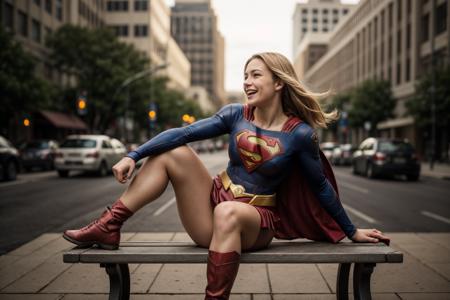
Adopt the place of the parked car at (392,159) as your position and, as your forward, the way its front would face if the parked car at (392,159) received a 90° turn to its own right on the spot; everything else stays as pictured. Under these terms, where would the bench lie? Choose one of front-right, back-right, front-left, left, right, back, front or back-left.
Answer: back-right

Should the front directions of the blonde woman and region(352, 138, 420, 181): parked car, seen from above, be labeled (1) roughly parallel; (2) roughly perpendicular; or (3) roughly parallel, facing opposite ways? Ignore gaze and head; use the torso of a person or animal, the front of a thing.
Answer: roughly parallel, facing opposite ways

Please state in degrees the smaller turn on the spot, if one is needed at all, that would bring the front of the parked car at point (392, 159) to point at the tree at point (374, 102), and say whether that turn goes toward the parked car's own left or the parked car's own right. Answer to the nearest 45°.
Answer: approximately 45° to the parked car's own right

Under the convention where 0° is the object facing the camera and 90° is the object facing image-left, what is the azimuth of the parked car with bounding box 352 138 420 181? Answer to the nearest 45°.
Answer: approximately 135°

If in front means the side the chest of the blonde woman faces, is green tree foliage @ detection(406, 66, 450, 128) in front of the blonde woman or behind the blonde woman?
behind

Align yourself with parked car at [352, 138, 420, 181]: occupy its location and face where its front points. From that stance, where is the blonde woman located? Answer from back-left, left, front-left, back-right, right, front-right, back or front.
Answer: back-left

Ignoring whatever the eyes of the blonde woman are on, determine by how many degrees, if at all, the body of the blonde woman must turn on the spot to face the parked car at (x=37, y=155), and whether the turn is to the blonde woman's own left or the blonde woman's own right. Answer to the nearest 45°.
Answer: approximately 90° to the blonde woman's own right

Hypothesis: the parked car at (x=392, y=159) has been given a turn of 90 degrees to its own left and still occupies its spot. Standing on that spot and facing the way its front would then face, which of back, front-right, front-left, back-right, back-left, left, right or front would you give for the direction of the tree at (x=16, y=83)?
front-right
